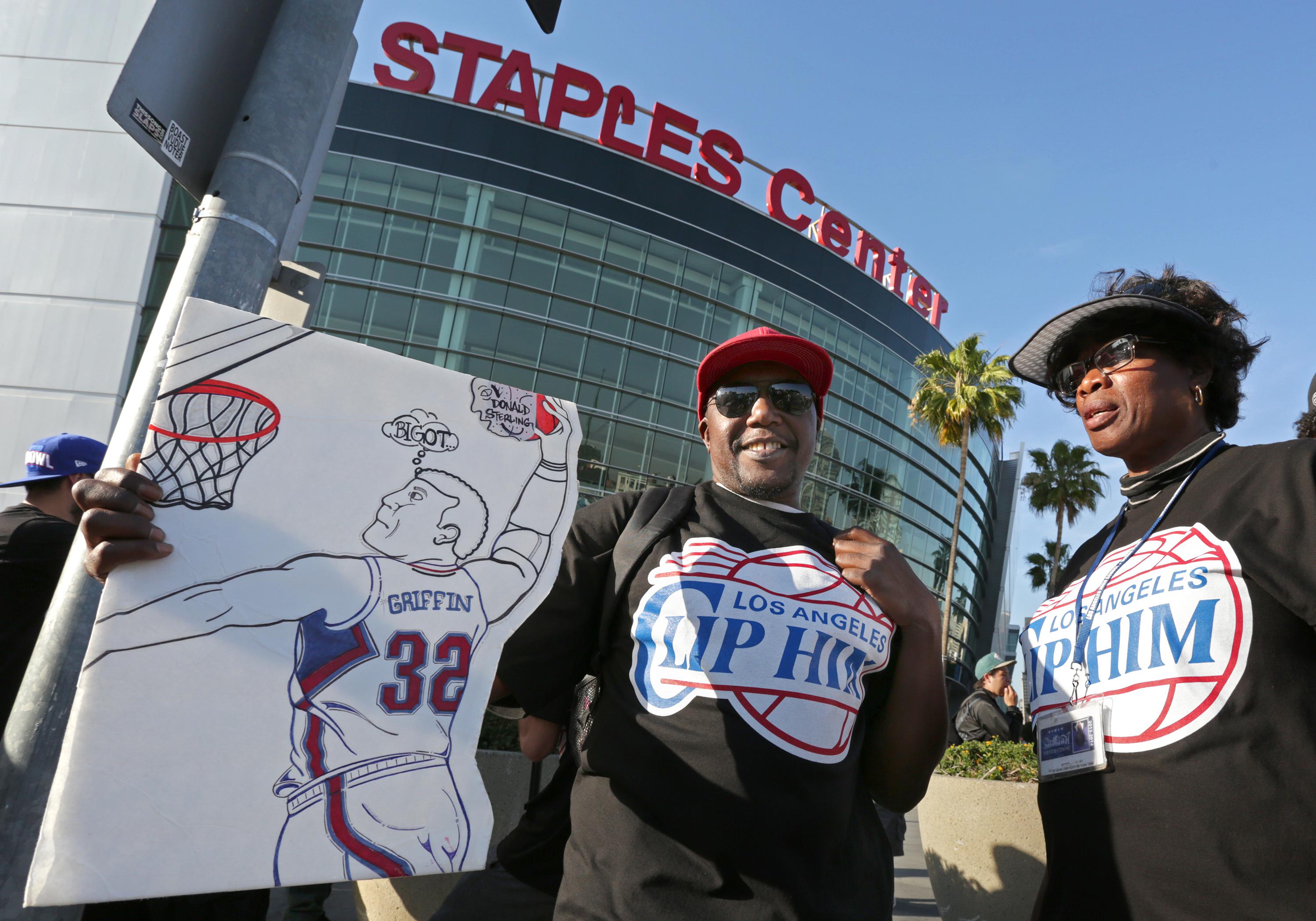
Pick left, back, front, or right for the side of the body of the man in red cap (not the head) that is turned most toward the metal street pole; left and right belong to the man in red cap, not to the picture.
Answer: right

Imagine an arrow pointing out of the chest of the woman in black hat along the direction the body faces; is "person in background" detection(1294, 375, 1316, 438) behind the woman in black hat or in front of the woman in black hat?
behind

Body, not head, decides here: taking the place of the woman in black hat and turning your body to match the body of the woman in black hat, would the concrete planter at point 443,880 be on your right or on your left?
on your right

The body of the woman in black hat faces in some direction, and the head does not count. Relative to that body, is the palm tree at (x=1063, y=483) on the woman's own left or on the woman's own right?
on the woman's own right

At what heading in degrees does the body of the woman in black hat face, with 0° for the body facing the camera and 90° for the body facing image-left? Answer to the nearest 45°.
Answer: approximately 45°

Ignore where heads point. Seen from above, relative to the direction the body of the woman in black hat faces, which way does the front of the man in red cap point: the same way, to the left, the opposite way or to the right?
to the left

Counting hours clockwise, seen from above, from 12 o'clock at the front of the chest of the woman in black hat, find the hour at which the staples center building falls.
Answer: The staples center building is roughly at 3 o'clock from the woman in black hat.

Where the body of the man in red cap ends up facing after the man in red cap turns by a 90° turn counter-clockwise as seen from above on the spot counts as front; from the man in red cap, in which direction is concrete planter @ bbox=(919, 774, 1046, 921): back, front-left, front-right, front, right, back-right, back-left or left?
front-left

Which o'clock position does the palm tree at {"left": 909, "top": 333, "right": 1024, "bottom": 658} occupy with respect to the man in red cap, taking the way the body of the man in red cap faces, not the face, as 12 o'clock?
The palm tree is roughly at 7 o'clock from the man in red cap.

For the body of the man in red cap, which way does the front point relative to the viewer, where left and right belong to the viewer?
facing the viewer

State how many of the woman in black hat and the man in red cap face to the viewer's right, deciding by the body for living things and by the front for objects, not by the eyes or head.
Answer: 0

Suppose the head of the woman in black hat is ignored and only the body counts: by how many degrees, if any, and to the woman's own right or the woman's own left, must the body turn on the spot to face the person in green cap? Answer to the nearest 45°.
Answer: approximately 135° to the woman's own right
